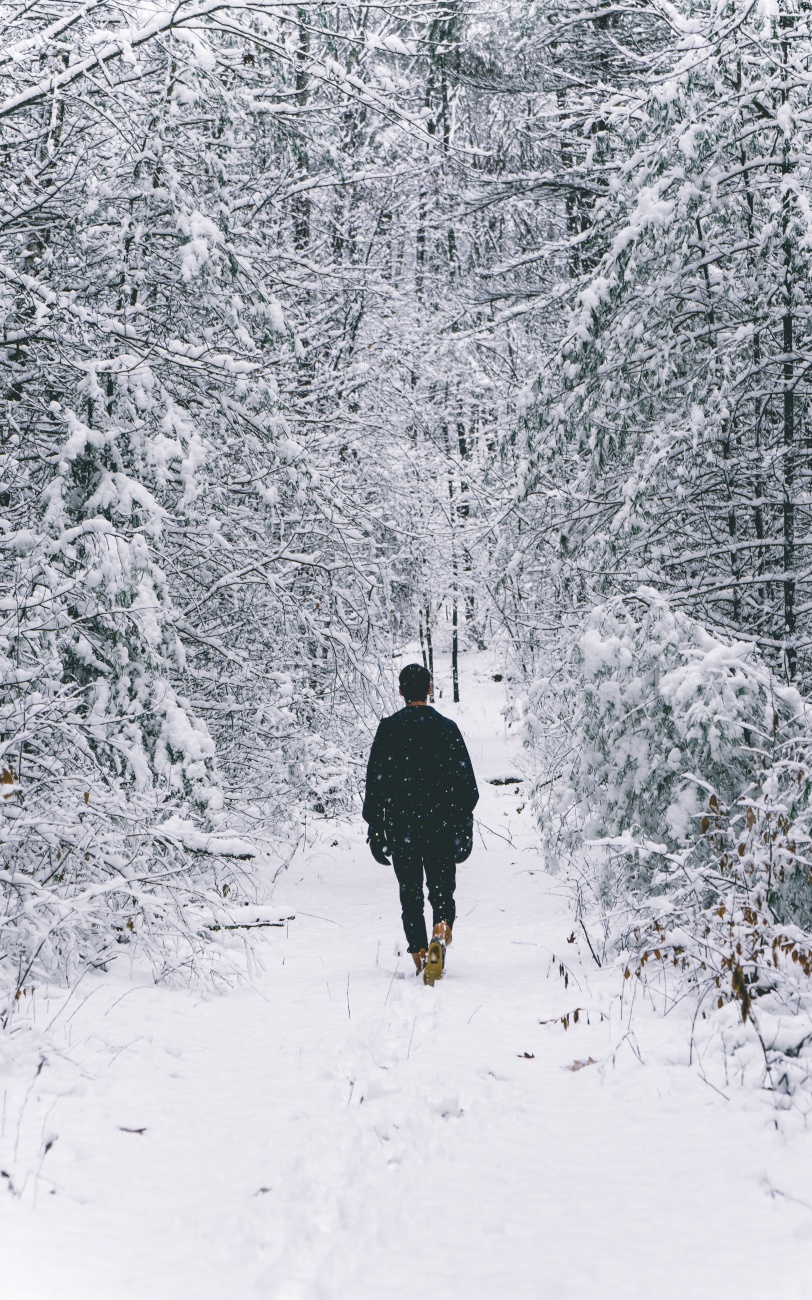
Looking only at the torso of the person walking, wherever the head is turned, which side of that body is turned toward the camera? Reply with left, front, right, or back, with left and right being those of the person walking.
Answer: back

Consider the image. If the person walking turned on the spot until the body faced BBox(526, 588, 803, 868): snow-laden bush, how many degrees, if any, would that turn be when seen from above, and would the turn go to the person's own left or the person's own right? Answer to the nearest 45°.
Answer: approximately 90° to the person's own right

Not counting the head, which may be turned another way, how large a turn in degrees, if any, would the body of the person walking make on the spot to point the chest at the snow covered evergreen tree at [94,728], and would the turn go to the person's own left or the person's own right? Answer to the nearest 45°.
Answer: approximately 90° to the person's own left

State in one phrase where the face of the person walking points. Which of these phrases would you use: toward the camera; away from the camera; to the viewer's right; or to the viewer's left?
away from the camera
